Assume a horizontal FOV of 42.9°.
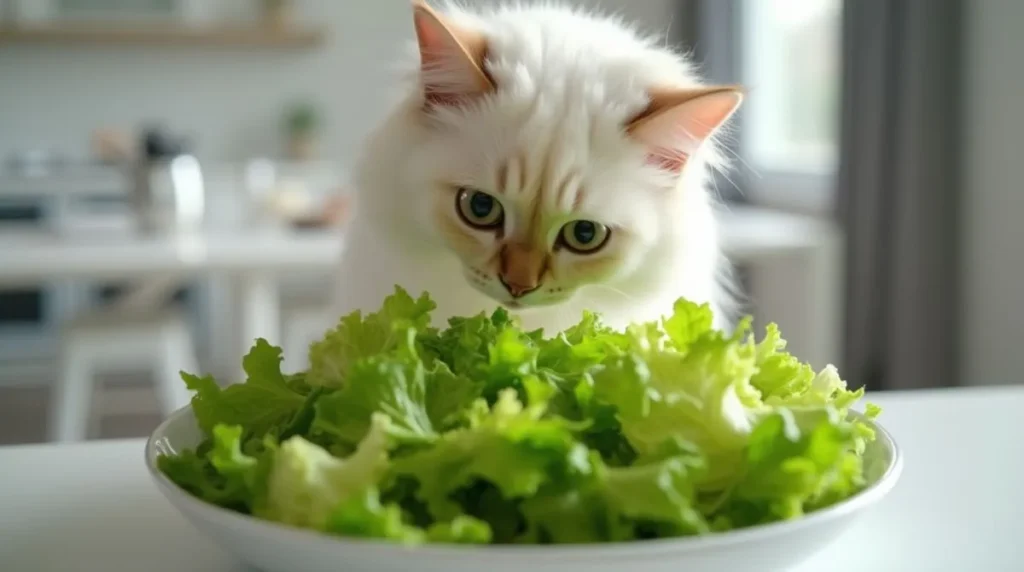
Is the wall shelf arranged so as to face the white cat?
yes

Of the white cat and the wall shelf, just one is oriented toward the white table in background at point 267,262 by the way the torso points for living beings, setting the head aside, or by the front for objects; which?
the wall shelf

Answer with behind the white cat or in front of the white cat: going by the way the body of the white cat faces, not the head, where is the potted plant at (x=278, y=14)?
behind

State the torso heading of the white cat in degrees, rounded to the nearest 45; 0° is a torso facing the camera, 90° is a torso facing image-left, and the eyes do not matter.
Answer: approximately 0°

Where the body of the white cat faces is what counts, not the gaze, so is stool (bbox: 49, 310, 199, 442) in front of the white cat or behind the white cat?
behind

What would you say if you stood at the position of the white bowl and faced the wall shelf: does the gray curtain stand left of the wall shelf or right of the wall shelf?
right

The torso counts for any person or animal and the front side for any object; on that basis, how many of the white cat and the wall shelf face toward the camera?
2

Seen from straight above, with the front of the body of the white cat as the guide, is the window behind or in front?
behind

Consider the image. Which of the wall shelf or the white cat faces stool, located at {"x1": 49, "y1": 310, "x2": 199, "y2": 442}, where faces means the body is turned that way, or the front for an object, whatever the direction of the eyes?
the wall shelf

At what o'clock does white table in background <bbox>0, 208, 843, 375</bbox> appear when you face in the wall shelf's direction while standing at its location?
The white table in background is roughly at 12 o'clock from the wall shelf.
